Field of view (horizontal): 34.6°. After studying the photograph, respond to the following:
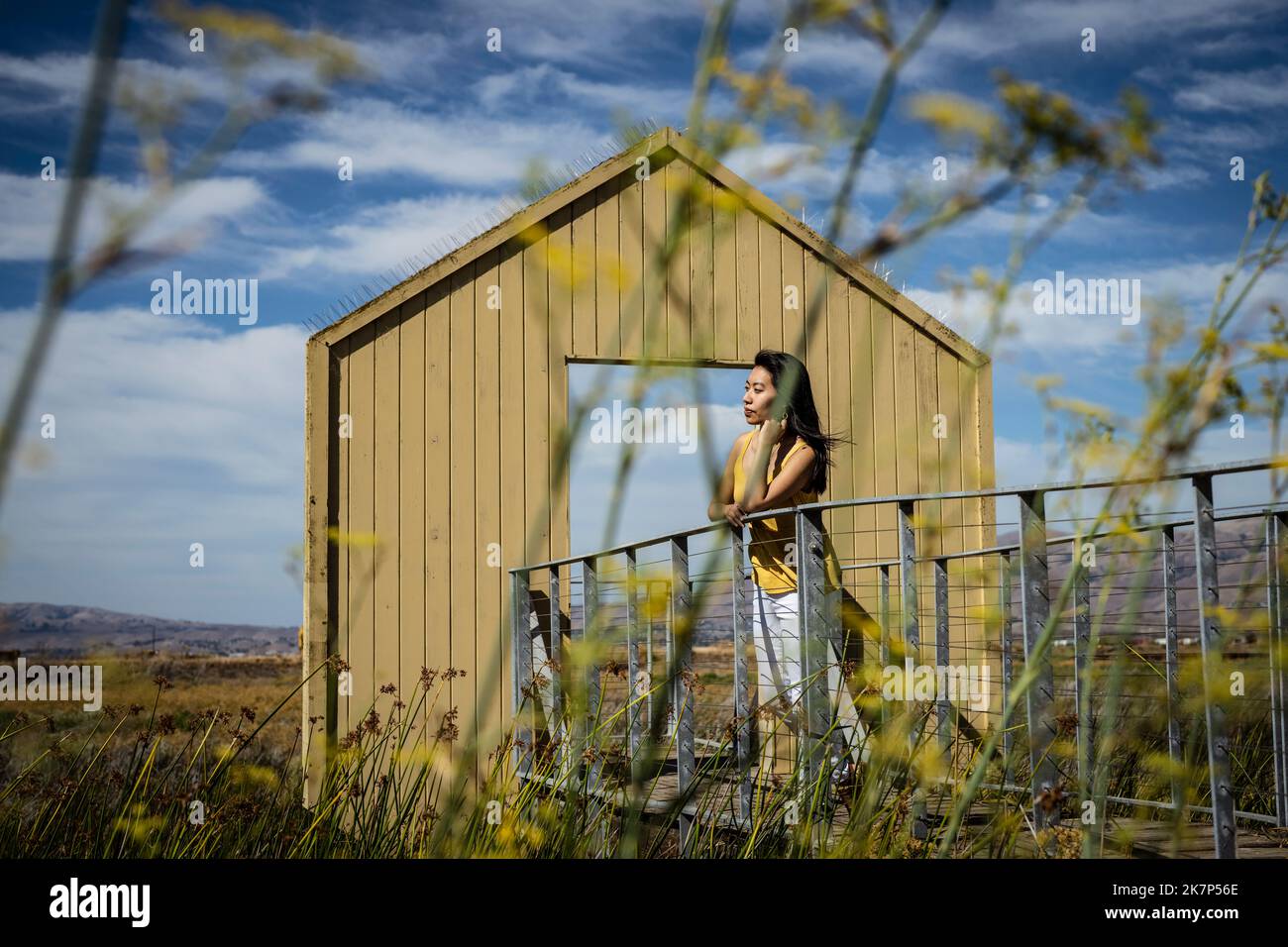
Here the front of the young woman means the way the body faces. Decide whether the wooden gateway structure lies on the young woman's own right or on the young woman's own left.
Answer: on the young woman's own right

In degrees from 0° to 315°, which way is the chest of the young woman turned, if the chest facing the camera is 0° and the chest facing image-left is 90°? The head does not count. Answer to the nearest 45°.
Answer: approximately 45°
